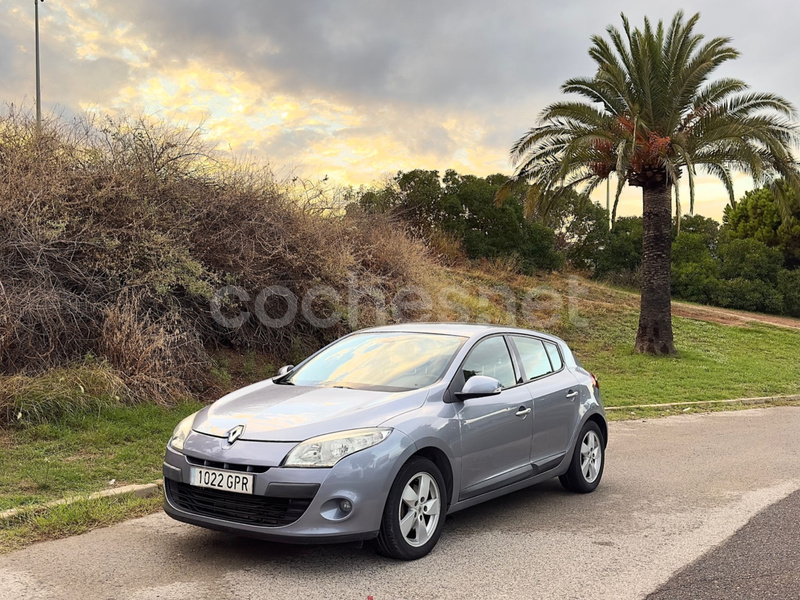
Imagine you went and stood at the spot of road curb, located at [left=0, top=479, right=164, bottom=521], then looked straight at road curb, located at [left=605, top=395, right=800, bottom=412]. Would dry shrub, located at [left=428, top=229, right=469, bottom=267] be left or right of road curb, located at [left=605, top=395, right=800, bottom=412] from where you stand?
left

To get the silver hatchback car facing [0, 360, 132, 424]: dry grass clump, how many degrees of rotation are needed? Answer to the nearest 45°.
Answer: approximately 90° to its right

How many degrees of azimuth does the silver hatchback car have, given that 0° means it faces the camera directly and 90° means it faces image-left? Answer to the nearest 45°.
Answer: approximately 45°

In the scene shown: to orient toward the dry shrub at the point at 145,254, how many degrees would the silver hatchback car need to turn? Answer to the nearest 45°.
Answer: approximately 90° to its right

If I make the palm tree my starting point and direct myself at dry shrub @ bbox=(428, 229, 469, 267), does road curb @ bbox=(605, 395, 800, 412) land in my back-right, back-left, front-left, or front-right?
back-left

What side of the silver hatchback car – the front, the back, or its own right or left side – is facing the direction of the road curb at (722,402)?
back

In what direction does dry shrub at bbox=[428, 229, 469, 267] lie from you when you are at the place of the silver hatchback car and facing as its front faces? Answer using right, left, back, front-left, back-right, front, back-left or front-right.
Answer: back-right

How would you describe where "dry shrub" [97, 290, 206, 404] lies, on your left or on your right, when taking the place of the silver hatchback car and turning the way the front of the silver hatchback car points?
on your right

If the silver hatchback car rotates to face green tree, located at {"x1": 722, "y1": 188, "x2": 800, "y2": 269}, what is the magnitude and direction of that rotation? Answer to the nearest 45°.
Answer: approximately 180°
